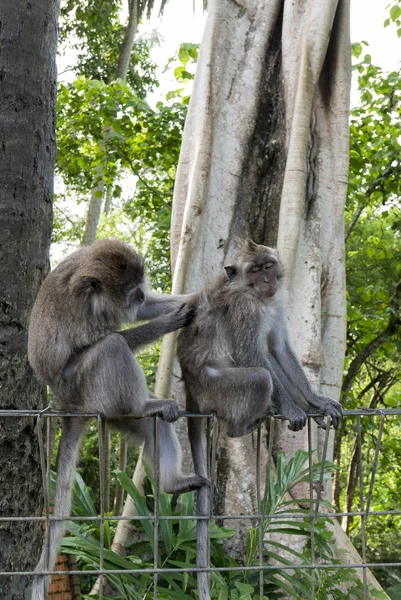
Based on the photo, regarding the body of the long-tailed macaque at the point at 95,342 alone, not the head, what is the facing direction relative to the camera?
to the viewer's right

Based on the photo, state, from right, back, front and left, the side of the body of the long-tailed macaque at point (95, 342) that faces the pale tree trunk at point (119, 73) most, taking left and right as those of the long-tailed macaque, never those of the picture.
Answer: left

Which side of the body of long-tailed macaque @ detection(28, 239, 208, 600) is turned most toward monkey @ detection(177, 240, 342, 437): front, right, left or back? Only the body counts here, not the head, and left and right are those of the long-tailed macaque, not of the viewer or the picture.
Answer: front

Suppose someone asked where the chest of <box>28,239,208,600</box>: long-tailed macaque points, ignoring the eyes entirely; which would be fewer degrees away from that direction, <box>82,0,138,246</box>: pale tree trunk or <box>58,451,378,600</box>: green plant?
the green plant

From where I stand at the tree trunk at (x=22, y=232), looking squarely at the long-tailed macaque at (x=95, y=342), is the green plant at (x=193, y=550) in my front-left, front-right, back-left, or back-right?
front-left

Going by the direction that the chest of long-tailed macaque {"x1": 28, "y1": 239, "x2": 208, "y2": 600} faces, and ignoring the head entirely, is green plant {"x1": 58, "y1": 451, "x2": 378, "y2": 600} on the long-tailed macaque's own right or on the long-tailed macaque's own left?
on the long-tailed macaque's own left
